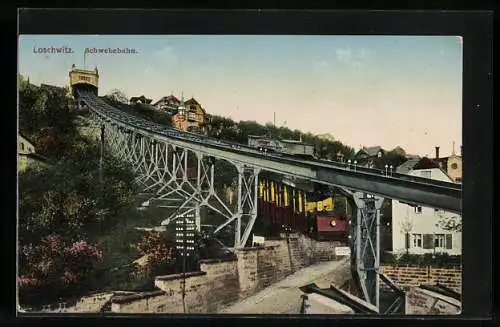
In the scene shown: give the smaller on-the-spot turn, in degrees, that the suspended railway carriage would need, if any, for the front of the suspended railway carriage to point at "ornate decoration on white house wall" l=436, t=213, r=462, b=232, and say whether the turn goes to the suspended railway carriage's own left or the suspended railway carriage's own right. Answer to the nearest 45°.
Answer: approximately 45° to the suspended railway carriage's own left

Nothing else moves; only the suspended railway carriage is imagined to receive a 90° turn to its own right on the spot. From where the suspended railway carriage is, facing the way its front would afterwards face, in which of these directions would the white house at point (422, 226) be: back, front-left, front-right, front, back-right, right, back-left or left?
back-left

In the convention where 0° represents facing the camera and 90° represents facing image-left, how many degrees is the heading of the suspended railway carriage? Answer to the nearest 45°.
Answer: approximately 315°

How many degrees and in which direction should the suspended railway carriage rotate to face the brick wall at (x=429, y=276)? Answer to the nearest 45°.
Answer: approximately 45° to its left

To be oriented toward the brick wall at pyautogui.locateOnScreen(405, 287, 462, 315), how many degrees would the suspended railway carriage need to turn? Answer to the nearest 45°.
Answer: approximately 45° to its right

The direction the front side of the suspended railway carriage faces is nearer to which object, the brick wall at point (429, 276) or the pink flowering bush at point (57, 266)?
the brick wall
